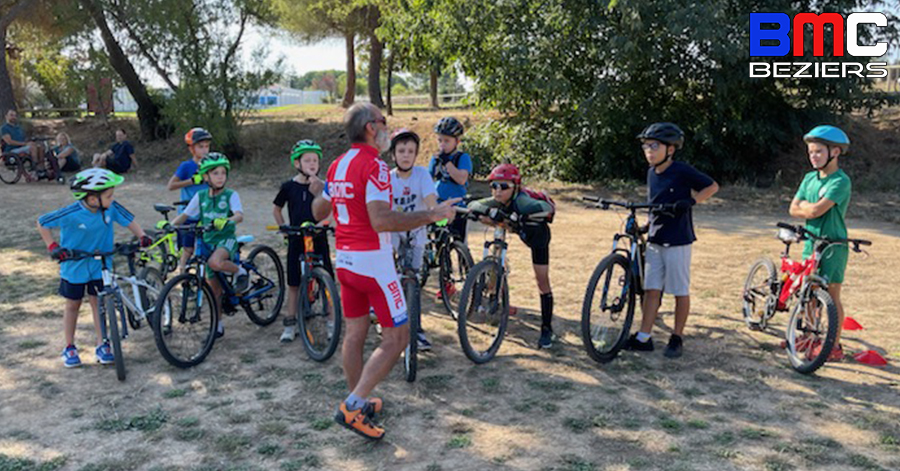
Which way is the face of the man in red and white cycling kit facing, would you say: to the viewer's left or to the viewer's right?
to the viewer's right

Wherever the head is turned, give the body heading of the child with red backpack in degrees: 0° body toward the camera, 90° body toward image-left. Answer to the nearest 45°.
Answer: approximately 45°

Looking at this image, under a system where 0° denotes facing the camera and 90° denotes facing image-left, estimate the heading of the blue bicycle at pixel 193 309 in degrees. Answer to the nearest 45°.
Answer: approximately 45°

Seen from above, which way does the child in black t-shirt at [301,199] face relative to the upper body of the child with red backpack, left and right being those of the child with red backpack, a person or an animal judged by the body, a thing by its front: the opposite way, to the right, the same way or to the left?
to the left

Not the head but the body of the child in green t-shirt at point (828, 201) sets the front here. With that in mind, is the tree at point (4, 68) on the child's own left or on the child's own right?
on the child's own right

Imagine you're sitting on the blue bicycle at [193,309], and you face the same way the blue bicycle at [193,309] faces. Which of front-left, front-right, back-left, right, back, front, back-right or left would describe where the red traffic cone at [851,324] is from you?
back-left

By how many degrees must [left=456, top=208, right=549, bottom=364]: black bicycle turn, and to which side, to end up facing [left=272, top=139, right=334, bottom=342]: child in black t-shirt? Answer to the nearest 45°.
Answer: approximately 45° to its right

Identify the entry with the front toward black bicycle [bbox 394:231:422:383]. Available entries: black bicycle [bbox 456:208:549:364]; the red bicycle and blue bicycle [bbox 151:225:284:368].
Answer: black bicycle [bbox 456:208:549:364]

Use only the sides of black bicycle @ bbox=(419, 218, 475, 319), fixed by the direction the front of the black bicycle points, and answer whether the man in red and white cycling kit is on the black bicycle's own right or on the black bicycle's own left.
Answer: on the black bicycle's own right
